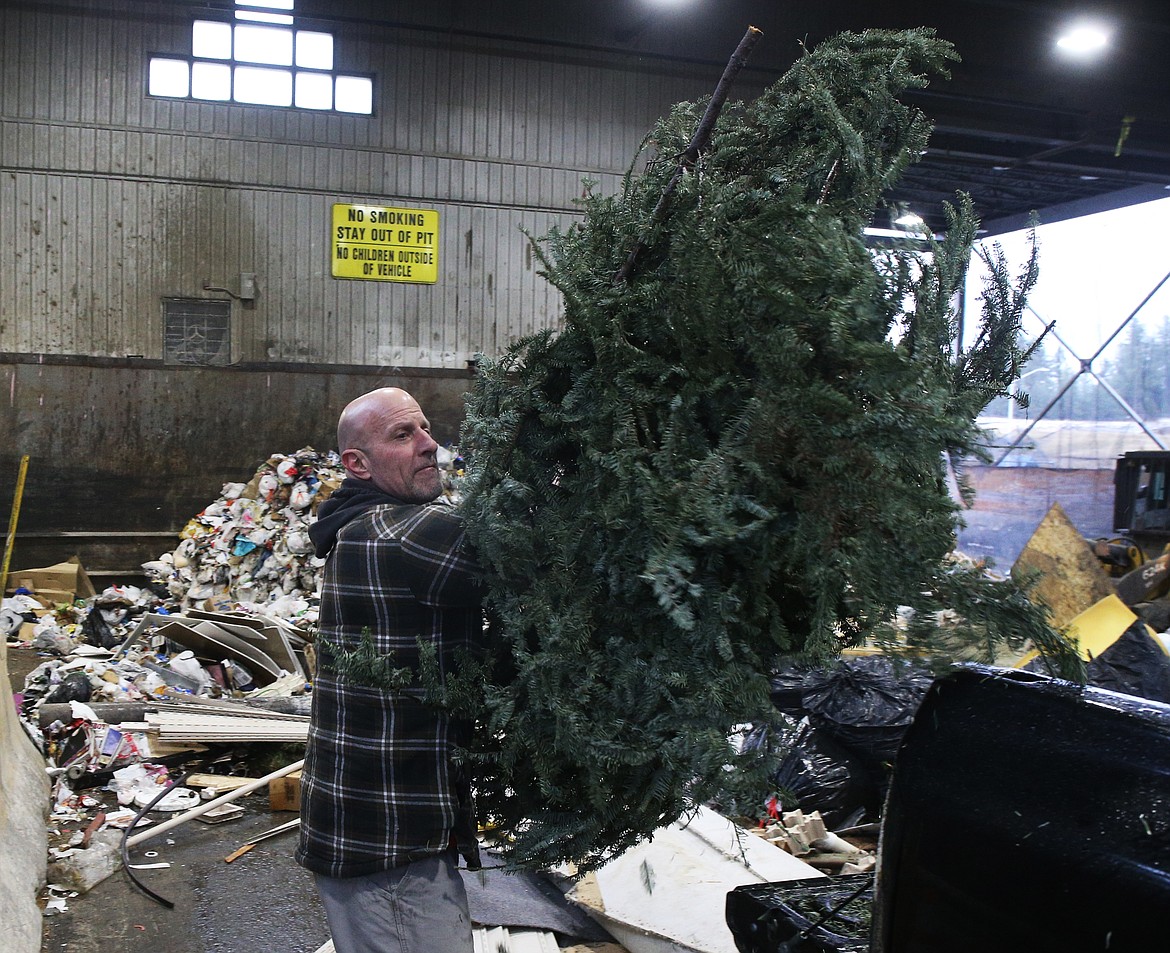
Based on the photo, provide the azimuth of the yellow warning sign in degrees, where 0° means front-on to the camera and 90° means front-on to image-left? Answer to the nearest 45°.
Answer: approximately 0°

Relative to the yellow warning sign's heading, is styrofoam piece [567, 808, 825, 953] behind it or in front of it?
in front

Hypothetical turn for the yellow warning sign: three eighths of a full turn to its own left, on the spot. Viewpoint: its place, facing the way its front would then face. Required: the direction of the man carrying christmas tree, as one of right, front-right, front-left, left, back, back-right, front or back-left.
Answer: back-right

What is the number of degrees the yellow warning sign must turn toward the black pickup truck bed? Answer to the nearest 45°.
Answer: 0° — it already faces it

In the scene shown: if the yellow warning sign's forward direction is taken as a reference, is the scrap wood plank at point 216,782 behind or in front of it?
in front

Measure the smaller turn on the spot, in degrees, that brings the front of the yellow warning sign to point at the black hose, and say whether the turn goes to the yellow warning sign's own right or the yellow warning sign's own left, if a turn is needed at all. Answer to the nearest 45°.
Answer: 0° — it already faces it

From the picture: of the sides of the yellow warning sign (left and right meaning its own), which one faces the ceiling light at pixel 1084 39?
left

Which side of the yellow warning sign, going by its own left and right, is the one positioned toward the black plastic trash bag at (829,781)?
front

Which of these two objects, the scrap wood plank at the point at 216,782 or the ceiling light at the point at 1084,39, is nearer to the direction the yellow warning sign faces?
the scrap wood plank
